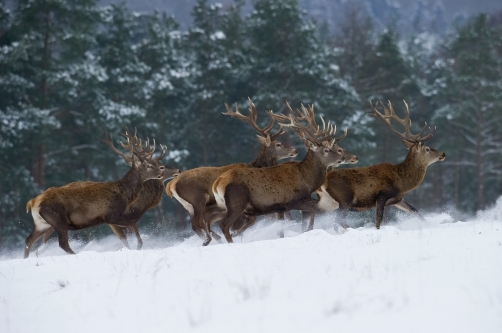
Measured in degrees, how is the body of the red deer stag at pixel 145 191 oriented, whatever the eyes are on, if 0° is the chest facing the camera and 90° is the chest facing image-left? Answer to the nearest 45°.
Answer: approximately 270°

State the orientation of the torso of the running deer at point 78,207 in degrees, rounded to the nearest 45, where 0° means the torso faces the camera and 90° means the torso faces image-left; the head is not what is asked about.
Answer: approximately 270°

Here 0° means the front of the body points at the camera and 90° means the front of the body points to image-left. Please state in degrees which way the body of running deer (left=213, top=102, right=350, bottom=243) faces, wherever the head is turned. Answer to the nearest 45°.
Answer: approximately 270°

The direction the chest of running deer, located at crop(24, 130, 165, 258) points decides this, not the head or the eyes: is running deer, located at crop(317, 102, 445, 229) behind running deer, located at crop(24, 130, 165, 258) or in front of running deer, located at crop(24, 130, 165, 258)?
in front

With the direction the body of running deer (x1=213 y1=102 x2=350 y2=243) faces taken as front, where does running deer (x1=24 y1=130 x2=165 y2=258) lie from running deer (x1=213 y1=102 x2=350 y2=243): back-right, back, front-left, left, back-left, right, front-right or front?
back

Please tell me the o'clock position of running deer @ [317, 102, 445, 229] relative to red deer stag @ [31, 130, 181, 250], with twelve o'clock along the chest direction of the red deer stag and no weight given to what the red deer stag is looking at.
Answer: The running deer is roughly at 1 o'clock from the red deer stag.

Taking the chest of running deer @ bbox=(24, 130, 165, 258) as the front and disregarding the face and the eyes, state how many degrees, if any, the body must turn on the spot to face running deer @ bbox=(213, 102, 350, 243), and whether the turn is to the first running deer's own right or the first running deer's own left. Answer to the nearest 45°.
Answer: approximately 45° to the first running deer's own right

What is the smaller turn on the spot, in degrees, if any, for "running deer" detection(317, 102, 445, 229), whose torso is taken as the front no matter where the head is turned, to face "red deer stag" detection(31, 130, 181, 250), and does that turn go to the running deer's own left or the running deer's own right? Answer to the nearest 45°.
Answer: approximately 180°

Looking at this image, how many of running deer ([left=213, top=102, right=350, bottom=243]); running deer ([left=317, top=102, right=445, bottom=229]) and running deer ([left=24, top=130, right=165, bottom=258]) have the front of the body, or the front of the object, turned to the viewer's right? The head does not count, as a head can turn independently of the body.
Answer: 3

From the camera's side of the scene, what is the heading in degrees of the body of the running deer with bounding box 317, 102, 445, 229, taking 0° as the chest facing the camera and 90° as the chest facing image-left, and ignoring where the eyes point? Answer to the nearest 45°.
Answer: approximately 270°

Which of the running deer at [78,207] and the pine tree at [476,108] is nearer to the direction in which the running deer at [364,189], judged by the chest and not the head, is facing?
the pine tree
